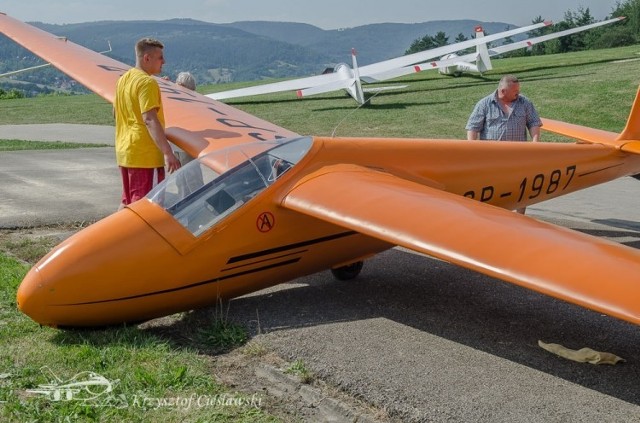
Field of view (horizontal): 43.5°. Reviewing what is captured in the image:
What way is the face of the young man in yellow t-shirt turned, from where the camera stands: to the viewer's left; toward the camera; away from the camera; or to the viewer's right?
to the viewer's right

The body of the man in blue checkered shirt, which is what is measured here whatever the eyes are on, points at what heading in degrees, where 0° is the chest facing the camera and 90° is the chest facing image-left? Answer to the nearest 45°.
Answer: approximately 0°

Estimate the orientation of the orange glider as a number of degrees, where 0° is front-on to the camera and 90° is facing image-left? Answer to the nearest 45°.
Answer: approximately 45°

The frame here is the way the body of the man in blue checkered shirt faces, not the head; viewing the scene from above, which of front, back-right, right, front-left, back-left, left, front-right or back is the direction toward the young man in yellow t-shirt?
front-right

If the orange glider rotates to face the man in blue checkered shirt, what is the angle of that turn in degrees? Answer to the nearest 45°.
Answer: approximately 180°

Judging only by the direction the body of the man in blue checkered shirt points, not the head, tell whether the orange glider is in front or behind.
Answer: in front

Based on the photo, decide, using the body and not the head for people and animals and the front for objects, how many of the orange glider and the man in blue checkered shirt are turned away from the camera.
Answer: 0

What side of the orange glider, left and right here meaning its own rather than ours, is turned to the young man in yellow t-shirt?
right
